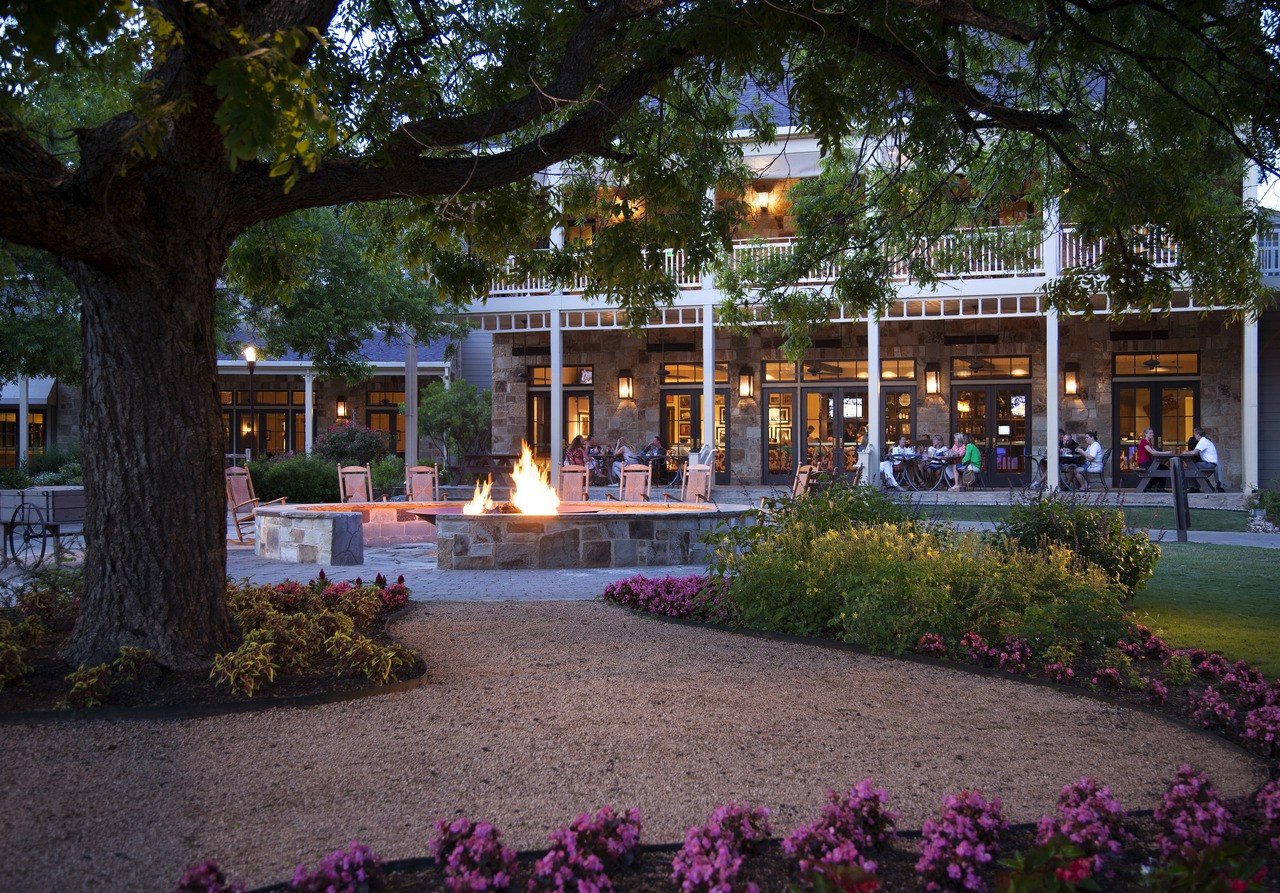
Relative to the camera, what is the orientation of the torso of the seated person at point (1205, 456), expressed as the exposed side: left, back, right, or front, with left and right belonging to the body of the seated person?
left

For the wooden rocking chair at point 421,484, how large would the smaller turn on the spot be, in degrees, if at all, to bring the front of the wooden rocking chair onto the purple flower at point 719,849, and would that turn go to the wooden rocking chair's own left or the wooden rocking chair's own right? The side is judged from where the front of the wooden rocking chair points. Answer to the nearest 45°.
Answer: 0° — it already faces it

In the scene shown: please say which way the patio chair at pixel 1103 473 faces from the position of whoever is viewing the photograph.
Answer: facing to the left of the viewer

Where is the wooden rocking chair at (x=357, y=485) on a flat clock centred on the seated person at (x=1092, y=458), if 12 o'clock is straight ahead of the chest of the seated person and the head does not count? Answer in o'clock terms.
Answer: The wooden rocking chair is roughly at 11 o'clock from the seated person.

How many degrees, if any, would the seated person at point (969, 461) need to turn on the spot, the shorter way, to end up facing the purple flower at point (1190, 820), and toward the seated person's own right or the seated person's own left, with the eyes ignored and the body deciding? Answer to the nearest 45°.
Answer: approximately 90° to the seated person's own left

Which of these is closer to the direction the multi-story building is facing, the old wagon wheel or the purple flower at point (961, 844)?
the purple flower

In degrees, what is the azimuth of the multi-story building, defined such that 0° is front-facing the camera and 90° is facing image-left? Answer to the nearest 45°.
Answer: approximately 0°

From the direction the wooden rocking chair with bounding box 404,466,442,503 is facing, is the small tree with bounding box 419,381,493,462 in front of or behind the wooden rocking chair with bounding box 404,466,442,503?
behind

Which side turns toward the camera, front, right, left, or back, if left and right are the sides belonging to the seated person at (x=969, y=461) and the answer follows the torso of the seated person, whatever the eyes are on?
left

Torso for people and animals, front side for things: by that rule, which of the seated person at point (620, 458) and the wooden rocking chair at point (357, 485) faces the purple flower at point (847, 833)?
the wooden rocking chair

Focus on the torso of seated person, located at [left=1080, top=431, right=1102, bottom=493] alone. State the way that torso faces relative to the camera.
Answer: to the viewer's left
